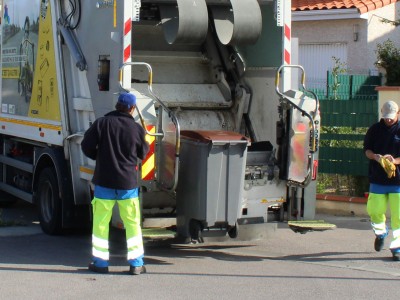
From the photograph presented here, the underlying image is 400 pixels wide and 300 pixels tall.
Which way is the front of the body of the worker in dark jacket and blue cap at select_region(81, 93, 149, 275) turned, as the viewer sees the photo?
away from the camera

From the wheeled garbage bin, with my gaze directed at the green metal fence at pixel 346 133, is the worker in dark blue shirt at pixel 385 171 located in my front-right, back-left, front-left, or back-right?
front-right

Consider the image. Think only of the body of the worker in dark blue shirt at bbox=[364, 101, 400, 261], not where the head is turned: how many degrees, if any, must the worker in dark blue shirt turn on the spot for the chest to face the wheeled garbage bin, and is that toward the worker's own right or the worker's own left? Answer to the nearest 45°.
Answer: approximately 45° to the worker's own right

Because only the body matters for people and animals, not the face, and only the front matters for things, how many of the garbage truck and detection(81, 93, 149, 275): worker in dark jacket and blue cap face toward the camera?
0

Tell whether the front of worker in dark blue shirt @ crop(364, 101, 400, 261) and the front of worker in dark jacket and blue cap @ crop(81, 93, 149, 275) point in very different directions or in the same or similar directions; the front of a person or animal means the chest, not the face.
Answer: very different directions

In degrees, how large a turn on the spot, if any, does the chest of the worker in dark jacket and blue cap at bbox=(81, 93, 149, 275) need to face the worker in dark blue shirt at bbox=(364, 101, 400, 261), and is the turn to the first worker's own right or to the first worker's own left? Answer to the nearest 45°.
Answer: approximately 90° to the first worker's own right

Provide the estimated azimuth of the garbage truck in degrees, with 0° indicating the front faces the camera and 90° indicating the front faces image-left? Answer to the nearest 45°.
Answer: approximately 135°

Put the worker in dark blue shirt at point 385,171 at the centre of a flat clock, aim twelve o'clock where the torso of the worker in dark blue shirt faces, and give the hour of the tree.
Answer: The tree is roughly at 6 o'clock from the worker in dark blue shirt.

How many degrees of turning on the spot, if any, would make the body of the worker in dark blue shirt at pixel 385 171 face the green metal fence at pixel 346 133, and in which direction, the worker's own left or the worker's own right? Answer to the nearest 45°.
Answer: approximately 180°

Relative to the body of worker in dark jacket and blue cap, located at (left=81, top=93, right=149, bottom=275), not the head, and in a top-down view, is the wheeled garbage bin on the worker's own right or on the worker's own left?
on the worker's own right

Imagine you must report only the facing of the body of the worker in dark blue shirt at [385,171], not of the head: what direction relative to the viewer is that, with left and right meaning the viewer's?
facing the viewer

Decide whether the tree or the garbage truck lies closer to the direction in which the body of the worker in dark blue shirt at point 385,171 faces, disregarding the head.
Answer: the garbage truck

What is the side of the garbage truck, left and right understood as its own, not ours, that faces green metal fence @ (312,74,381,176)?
right

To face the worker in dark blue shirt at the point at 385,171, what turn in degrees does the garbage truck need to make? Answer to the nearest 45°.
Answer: approximately 135° to its right
